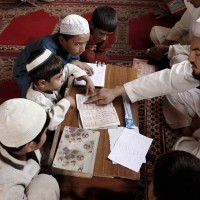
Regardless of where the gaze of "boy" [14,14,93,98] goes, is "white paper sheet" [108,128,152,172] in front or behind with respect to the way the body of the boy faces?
in front

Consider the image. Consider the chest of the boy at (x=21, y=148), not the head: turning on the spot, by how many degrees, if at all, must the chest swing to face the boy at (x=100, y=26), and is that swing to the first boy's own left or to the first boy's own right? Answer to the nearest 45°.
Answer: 0° — they already face them

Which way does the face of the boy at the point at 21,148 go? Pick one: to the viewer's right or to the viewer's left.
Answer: to the viewer's right

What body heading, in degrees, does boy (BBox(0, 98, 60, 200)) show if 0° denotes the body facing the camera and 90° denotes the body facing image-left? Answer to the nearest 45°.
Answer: approximately 225°

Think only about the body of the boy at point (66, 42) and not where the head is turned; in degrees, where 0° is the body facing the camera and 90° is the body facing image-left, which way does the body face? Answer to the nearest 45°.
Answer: approximately 315°

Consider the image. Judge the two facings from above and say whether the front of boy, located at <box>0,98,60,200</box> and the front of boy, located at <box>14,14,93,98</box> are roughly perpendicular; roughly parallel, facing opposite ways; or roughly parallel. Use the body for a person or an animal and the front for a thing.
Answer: roughly perpendicular

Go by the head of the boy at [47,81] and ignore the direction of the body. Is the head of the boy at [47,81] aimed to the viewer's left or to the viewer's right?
to the viewer's right

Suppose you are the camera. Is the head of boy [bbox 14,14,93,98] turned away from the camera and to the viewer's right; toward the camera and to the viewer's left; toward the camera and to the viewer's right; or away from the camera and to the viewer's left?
toward the camera and to the viewer's right
